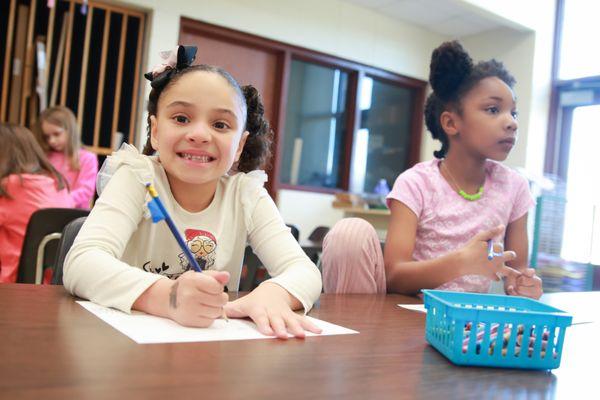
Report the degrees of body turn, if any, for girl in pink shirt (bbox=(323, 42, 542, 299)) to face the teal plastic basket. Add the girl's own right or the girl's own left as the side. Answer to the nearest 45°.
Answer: approximately 45° to the girl's own right

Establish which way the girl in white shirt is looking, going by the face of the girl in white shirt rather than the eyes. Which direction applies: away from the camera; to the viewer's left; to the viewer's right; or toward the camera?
toward the camera

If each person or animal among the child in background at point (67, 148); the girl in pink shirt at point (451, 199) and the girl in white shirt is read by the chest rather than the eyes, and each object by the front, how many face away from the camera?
0

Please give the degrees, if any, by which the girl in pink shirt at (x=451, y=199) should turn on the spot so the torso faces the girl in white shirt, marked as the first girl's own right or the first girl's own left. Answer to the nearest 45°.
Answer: approximately 90° to the first girl's own right

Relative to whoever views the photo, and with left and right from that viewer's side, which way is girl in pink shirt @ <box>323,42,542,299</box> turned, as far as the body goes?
facing the viewer and to the right of the viewer

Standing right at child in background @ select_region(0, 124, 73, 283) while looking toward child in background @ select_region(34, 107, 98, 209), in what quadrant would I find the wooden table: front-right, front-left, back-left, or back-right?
back-right

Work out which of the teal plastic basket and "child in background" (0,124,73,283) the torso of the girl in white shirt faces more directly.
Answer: the teal plastic basket

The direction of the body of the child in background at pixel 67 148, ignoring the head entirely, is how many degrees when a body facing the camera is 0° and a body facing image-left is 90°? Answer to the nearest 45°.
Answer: approximately 45°

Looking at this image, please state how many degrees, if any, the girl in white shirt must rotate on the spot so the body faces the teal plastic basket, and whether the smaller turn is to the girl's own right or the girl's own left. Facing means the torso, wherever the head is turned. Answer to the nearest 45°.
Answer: approximately 45° to the girl's own left

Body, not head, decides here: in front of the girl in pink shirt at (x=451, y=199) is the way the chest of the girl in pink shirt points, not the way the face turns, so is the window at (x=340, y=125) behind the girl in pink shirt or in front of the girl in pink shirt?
behind

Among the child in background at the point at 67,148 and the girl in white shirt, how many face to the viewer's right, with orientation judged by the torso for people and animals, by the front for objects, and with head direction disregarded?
0

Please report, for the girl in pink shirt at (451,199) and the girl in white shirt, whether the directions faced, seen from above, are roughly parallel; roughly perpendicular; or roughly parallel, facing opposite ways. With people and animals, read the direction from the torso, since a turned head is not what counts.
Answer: roughly parallel

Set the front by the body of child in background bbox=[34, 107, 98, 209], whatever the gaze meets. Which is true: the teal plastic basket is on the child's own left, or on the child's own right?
on the child's own left

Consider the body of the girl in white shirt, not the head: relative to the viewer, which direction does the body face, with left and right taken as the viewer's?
facing the viewer
